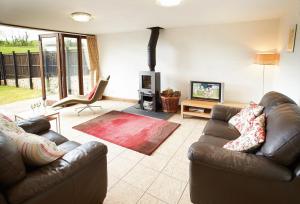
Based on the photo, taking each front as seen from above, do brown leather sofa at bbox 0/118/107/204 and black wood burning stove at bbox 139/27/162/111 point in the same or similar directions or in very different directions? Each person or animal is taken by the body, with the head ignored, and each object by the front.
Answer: very different directions

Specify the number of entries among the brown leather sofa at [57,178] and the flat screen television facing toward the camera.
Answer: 1

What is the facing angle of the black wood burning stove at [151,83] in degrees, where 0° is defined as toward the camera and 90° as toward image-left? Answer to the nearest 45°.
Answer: approximately 45°

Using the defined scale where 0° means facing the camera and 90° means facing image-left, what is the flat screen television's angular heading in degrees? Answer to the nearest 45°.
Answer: approximately 0°

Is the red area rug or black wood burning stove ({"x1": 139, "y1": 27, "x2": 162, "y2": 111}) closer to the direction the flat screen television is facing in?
the red area rug

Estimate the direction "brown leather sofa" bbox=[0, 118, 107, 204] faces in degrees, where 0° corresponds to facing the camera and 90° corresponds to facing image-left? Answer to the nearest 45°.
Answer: approximately 225°

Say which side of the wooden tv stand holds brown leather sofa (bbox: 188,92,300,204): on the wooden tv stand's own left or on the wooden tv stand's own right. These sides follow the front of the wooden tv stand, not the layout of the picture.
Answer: on the wooden tv stand's own left
